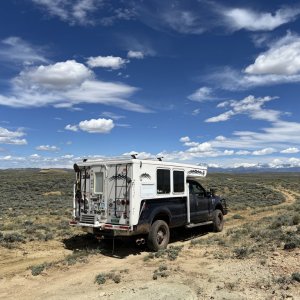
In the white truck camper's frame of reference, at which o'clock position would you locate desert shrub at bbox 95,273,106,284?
The desert shrub is roughly at 5 o'clock from the white truck camper.

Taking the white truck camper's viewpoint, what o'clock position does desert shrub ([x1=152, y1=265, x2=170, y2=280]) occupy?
The desert shrub is roughly at 4 o'clock from the white truck camper.

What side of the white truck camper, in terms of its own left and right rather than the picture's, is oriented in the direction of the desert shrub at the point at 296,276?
right

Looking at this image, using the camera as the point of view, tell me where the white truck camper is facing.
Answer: facing away from the viewer and to the right of the viewer

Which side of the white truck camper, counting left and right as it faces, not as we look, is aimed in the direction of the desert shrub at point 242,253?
right

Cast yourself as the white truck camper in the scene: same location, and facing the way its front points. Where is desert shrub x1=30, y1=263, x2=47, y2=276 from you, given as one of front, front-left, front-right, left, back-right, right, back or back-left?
back

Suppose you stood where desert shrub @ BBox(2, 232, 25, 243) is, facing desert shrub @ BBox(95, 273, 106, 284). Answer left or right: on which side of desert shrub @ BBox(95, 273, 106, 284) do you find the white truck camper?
left

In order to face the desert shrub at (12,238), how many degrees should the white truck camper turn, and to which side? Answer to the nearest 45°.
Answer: approximately 135° to its left
